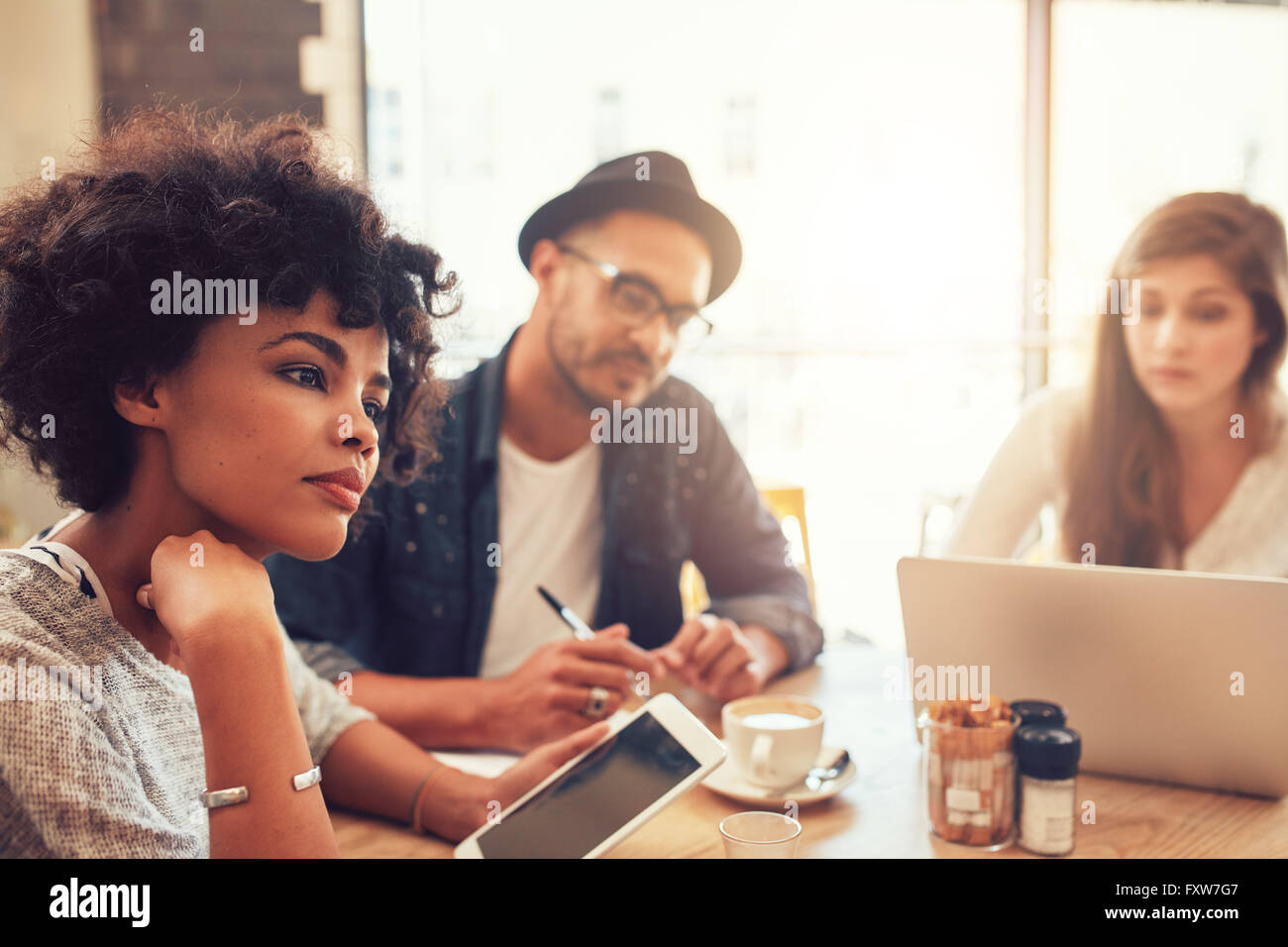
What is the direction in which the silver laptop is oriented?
away from the camera

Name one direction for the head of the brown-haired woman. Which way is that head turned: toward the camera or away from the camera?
toward the camera

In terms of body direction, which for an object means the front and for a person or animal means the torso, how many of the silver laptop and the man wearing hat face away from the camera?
1

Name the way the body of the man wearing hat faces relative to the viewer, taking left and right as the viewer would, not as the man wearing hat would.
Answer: facing the viewer and to the right of the viewer

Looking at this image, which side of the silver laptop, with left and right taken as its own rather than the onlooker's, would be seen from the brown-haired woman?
front

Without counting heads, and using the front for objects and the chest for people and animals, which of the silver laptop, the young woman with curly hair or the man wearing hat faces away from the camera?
the silver laptop

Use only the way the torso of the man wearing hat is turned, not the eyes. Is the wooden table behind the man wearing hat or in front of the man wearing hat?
in front
